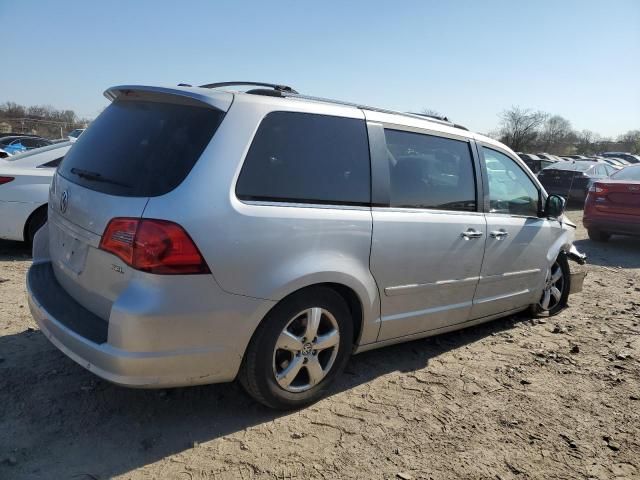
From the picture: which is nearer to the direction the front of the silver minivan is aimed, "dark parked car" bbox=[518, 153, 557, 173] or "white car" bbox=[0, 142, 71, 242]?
the dark parked car

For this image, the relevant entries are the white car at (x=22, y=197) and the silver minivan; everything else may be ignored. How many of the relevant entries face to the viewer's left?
0

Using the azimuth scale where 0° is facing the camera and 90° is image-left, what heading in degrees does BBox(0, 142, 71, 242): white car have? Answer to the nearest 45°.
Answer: approximately 225°

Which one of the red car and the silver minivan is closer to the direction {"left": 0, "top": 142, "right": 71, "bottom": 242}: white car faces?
the red car

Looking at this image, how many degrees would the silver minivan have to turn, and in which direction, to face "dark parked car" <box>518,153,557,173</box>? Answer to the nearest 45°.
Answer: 0° — it already faces it

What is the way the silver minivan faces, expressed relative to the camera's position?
facing away from the viewer and to the right of the viewer

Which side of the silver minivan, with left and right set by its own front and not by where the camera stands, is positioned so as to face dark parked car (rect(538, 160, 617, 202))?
front

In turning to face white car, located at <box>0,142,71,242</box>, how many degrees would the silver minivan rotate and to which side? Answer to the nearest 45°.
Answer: approximately 90° to its left

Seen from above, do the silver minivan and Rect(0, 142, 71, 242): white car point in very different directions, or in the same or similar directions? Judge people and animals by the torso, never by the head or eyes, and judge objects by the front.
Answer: same or similar directions

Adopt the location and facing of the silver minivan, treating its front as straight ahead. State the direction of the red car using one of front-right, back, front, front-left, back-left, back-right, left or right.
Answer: front

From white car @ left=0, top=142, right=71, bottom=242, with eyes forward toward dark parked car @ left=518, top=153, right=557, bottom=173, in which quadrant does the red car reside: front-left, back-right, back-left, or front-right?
front-right

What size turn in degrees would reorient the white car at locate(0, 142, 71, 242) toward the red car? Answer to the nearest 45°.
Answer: approximately 45° to its right

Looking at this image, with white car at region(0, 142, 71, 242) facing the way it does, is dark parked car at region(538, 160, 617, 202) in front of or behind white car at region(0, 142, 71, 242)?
in front

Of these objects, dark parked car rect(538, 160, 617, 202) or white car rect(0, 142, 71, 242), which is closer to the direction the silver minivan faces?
the dark parked car
